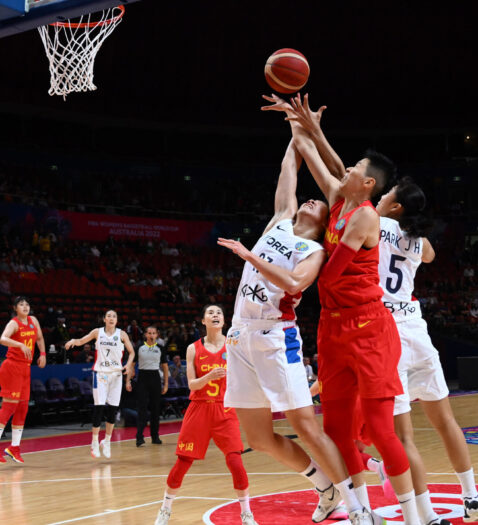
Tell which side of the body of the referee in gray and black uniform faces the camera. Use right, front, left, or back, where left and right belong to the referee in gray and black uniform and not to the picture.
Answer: front

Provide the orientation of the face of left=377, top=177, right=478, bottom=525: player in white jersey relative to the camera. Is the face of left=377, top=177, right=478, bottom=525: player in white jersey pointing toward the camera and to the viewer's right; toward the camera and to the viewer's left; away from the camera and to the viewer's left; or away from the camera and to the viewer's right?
away from the camera and to the viewer's left

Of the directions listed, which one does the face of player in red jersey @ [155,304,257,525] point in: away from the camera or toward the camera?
toward the camera

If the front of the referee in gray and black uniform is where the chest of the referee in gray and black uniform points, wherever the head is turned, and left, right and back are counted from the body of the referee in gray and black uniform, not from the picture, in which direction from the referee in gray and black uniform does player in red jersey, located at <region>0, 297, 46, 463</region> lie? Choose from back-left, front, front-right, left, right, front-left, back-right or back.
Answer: front-right

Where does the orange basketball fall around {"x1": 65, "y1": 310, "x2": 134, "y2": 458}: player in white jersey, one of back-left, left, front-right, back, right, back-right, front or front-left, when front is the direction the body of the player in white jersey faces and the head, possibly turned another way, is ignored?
front

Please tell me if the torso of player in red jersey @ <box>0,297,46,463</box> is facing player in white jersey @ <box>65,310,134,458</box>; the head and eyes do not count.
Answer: no

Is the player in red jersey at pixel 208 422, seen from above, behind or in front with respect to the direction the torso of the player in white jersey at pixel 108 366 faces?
in front

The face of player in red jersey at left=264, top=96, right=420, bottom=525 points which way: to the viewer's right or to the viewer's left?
to the viewer's left

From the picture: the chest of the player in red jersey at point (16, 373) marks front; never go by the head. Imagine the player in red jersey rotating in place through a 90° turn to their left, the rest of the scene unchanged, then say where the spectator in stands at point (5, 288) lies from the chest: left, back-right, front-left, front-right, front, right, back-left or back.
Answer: front-left

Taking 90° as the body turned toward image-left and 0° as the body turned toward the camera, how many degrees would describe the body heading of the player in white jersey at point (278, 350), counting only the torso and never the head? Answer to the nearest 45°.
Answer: approximately 45°

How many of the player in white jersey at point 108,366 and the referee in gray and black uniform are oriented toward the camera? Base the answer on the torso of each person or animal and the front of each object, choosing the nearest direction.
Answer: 2

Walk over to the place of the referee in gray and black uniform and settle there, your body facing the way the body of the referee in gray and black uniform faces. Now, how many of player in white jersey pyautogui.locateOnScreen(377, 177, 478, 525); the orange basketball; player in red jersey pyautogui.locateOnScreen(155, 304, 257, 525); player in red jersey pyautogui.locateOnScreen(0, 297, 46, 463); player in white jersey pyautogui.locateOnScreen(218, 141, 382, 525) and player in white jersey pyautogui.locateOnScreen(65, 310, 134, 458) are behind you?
0

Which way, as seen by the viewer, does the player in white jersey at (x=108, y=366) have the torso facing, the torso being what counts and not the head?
toward the camera

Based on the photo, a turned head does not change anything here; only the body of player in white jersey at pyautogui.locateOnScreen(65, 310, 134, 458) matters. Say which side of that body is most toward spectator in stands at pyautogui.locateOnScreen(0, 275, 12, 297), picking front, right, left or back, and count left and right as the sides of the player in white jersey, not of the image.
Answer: back
